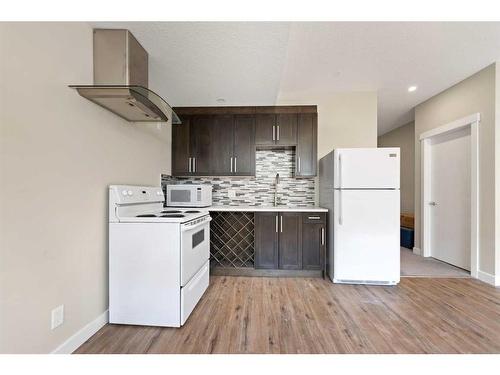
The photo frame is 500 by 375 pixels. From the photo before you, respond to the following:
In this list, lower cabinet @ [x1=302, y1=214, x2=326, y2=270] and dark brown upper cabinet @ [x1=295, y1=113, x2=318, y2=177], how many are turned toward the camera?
2

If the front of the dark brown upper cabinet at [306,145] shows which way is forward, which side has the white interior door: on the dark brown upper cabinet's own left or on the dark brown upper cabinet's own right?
on the dark brown upper cabinet's own left

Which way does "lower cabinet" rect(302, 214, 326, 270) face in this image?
toward the camera

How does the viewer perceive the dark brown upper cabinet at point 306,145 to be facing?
facing the viewer

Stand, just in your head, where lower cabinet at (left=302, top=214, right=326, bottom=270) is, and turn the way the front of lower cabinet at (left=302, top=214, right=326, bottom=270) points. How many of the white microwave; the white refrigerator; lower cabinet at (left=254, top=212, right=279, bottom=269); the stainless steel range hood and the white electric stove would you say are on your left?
1

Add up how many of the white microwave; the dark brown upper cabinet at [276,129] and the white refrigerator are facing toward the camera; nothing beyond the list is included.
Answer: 3

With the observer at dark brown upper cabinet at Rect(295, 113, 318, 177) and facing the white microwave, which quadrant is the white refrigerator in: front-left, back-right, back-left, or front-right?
back-left

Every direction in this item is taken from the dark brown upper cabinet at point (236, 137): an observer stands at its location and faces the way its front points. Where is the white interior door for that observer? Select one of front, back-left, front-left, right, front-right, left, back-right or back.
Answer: left

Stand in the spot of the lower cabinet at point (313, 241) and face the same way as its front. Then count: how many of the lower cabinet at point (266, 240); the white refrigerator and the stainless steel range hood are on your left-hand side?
1

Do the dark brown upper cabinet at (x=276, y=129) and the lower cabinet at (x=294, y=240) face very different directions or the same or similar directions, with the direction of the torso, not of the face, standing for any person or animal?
same or similar directions

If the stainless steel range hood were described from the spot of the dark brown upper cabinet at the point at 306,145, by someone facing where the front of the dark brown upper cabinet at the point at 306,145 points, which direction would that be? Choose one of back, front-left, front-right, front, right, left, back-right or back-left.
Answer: front-right

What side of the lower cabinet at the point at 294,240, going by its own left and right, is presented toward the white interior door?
left

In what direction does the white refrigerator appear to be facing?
toward the camera

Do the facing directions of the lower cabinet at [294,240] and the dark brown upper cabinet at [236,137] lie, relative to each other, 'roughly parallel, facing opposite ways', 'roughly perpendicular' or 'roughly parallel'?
roughly parallel

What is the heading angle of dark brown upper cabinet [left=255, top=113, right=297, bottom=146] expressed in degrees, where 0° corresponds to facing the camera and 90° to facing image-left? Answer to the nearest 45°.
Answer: approximately 0°
